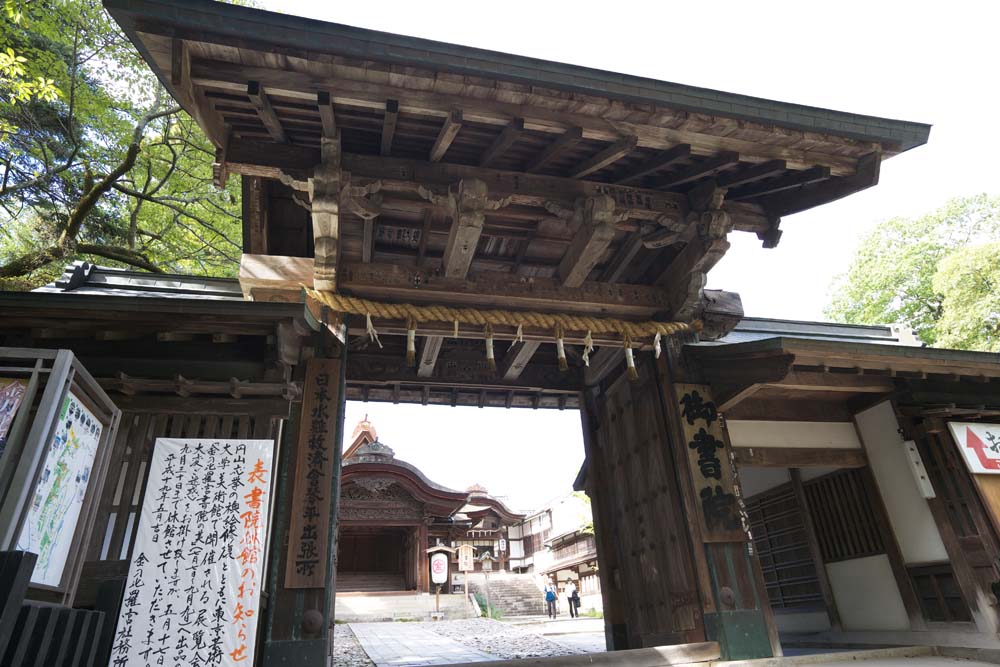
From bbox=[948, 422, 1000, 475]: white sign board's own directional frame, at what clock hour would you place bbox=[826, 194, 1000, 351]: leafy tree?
The leafy tree is roughly at 6 o'clock from the white sign board.

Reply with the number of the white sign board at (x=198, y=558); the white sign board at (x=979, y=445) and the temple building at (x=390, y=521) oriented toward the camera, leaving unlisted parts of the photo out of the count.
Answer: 3

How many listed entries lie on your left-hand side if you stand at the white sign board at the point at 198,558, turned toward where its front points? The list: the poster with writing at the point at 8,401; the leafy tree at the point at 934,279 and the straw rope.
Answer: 2

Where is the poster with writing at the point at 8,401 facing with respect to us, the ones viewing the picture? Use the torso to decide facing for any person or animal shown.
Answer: facing the viewer and to the right of the viewer

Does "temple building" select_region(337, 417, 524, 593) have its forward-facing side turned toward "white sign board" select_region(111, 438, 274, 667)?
yes

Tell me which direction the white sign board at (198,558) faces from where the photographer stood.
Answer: facing the viewer

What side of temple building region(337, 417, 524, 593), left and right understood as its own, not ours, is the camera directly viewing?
front

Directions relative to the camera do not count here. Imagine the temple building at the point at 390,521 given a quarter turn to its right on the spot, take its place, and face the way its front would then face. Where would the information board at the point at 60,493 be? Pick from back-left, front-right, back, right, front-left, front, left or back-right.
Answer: left

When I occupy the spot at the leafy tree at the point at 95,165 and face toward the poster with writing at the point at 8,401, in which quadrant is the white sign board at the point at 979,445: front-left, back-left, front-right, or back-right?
front-left

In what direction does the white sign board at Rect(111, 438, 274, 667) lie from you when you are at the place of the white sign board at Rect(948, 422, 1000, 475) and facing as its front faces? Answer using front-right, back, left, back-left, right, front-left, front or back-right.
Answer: front-right

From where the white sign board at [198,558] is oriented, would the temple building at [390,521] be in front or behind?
behind

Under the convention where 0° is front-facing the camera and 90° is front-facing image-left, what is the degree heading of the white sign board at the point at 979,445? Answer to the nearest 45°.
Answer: approximately 0°
